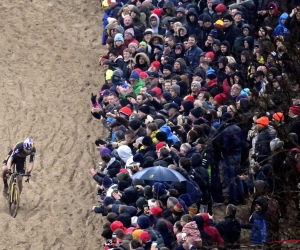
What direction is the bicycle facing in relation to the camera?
toward the camera
